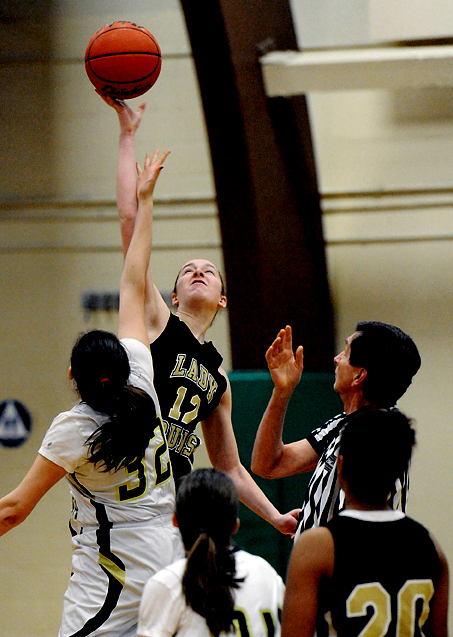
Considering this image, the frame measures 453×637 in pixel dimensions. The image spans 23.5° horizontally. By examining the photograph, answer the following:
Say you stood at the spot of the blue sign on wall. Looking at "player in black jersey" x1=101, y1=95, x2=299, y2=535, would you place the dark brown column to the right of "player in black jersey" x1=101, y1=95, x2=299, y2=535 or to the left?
left

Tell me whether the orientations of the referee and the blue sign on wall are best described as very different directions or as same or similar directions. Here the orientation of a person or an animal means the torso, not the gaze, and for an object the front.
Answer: very different directions

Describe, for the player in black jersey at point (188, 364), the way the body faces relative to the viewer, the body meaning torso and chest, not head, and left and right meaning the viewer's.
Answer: facing the viewer

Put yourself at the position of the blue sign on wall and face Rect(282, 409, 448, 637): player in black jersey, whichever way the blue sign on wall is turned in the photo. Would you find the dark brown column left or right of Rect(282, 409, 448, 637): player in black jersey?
left

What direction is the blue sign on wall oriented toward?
toward the camera

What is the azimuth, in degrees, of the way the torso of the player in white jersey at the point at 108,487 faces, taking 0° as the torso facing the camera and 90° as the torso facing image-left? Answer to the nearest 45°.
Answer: approximately 135°

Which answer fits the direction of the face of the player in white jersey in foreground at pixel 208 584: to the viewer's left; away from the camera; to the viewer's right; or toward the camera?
away from the camera

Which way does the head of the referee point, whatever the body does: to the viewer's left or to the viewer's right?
to the viewer's left

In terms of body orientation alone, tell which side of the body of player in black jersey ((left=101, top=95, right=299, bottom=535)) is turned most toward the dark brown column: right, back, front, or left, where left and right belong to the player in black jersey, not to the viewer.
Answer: back

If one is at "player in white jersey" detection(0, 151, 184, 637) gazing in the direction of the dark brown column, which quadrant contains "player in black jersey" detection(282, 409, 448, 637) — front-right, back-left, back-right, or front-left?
back-right

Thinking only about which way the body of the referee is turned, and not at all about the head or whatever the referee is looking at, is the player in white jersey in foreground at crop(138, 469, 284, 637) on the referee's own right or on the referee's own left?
on the referee's own left

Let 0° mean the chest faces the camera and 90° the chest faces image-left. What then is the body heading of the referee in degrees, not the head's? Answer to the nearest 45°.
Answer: approximately 135°

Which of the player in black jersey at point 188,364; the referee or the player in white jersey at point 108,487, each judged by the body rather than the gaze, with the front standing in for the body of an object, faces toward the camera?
the player in black jersey

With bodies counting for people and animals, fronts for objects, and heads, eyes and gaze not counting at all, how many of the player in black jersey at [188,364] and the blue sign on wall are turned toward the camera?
2

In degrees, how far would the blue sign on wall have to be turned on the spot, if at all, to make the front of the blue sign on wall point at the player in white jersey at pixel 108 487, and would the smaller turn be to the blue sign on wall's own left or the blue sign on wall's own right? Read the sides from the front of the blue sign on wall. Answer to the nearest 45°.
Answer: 0° — it already faces them

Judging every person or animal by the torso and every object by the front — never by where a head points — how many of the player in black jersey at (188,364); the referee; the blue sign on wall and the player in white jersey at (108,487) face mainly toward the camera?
2

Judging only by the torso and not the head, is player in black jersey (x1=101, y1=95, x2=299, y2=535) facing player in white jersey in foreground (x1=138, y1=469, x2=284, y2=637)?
yes
